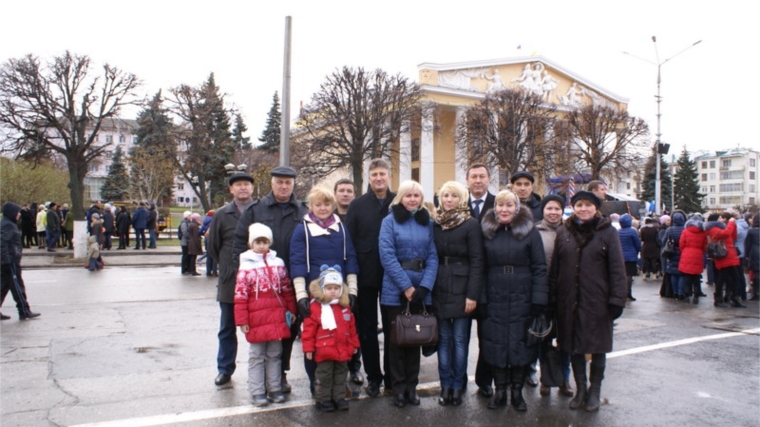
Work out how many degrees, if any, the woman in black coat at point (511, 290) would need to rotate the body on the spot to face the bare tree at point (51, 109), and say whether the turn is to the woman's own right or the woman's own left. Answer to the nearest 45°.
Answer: approximately 135° to the woman's own right

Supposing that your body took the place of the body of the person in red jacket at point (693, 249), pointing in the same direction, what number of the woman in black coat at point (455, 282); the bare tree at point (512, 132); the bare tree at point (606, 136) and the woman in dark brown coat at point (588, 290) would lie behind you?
2

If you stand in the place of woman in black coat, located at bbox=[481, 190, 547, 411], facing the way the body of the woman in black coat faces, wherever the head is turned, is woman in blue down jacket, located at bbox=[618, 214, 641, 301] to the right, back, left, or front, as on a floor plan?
back

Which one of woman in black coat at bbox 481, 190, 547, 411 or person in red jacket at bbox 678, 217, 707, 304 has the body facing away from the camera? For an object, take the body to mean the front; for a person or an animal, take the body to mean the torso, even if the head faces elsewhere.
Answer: the person in red jacket

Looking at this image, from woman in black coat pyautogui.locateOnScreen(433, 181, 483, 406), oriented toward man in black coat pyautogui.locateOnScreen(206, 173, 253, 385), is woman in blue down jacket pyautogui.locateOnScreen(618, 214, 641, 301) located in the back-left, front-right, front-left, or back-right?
back-right

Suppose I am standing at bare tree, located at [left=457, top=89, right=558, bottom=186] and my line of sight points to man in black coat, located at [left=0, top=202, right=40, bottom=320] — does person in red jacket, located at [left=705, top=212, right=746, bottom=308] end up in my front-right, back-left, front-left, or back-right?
front-left

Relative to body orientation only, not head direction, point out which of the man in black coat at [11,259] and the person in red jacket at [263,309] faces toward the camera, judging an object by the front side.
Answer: the person in red jacket

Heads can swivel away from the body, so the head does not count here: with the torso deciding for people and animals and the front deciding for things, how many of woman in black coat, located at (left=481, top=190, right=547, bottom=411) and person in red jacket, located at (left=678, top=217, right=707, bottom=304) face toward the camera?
1

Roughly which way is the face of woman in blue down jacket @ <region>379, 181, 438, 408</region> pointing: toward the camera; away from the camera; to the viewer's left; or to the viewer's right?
toward the camera

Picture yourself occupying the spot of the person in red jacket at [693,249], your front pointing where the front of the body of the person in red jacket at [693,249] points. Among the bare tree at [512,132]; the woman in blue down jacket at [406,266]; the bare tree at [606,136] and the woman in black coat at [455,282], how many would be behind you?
2

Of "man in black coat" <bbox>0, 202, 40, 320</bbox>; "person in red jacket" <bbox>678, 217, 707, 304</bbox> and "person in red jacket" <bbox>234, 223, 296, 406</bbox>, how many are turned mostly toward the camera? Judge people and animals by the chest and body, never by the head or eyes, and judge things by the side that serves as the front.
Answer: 1

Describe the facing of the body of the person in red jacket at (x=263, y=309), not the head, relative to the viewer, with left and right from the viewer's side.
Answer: facing the viewer

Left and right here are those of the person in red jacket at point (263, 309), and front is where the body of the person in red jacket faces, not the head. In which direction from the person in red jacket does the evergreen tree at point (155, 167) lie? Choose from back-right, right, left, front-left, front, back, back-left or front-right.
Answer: back

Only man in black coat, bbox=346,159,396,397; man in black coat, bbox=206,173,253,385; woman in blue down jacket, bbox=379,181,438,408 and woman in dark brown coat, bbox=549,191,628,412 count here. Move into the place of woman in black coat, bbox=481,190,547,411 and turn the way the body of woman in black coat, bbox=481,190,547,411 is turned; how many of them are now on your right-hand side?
3

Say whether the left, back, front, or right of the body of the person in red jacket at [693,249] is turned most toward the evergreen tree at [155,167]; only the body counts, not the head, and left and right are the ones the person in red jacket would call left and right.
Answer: left

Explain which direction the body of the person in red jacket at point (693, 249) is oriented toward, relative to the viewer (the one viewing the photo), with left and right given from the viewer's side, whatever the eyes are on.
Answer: facing away from the viewer
